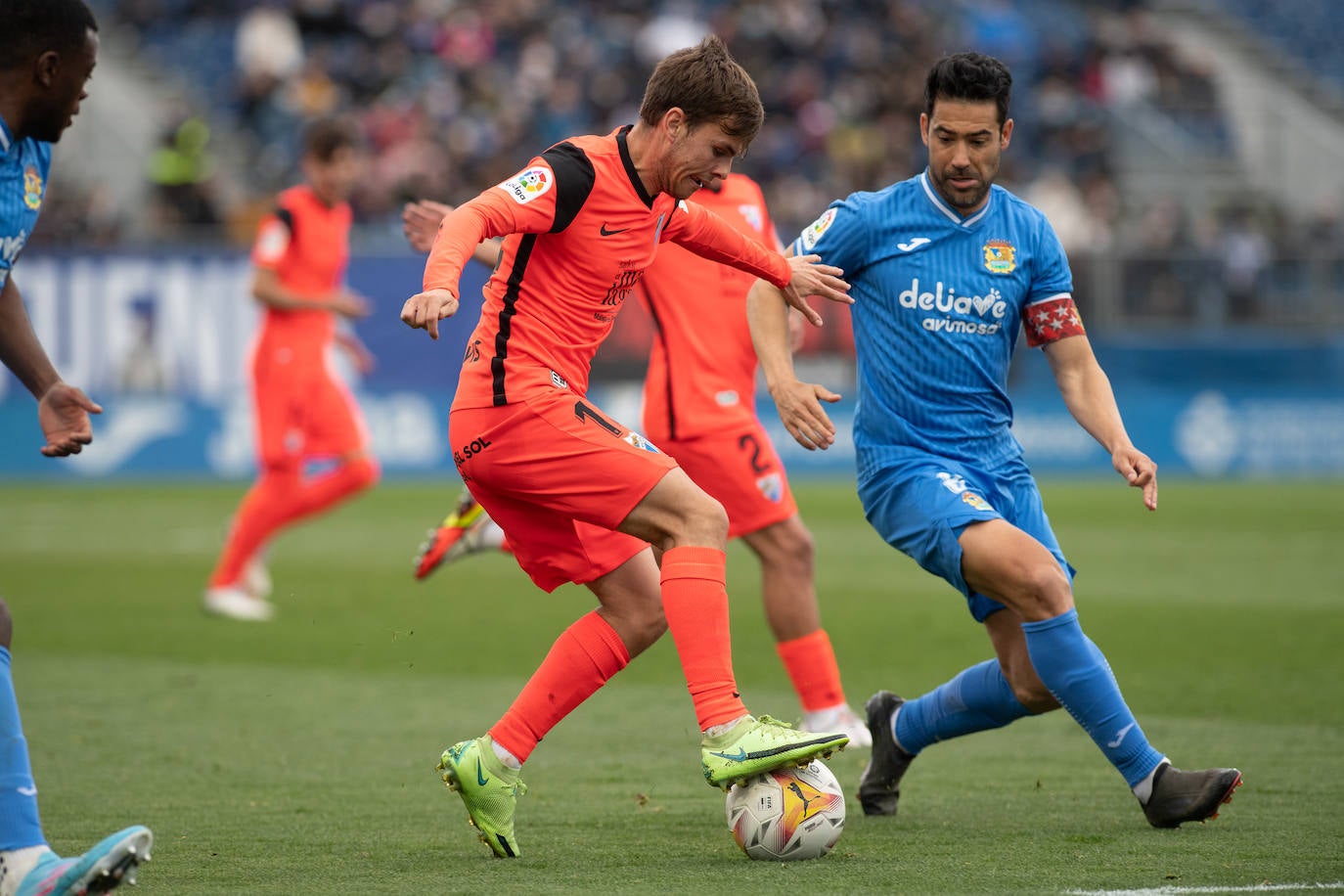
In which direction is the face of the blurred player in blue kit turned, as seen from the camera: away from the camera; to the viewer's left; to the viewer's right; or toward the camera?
to the viewer's right

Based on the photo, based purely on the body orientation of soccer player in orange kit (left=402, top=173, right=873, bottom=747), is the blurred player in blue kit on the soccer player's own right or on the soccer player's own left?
on the soccer player's own right

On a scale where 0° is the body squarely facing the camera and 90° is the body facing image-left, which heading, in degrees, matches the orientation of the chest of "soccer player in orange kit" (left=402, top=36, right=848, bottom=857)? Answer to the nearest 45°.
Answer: approximately 315°

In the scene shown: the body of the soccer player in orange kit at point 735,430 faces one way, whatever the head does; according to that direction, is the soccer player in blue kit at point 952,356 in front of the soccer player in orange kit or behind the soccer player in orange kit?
in front

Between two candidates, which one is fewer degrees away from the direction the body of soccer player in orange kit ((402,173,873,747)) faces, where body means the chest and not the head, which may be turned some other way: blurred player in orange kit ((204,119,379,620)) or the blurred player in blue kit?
the blurred player in blue kit

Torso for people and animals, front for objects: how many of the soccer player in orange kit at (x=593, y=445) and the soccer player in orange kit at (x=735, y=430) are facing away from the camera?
0

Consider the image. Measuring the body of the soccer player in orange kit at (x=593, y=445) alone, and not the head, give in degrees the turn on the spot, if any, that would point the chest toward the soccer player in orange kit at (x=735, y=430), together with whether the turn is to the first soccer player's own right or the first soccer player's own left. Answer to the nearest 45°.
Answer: approximately 135° to the first soccer player's own left

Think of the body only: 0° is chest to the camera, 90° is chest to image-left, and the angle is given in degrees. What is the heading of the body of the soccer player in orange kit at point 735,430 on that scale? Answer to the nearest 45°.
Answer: approximately 315°
